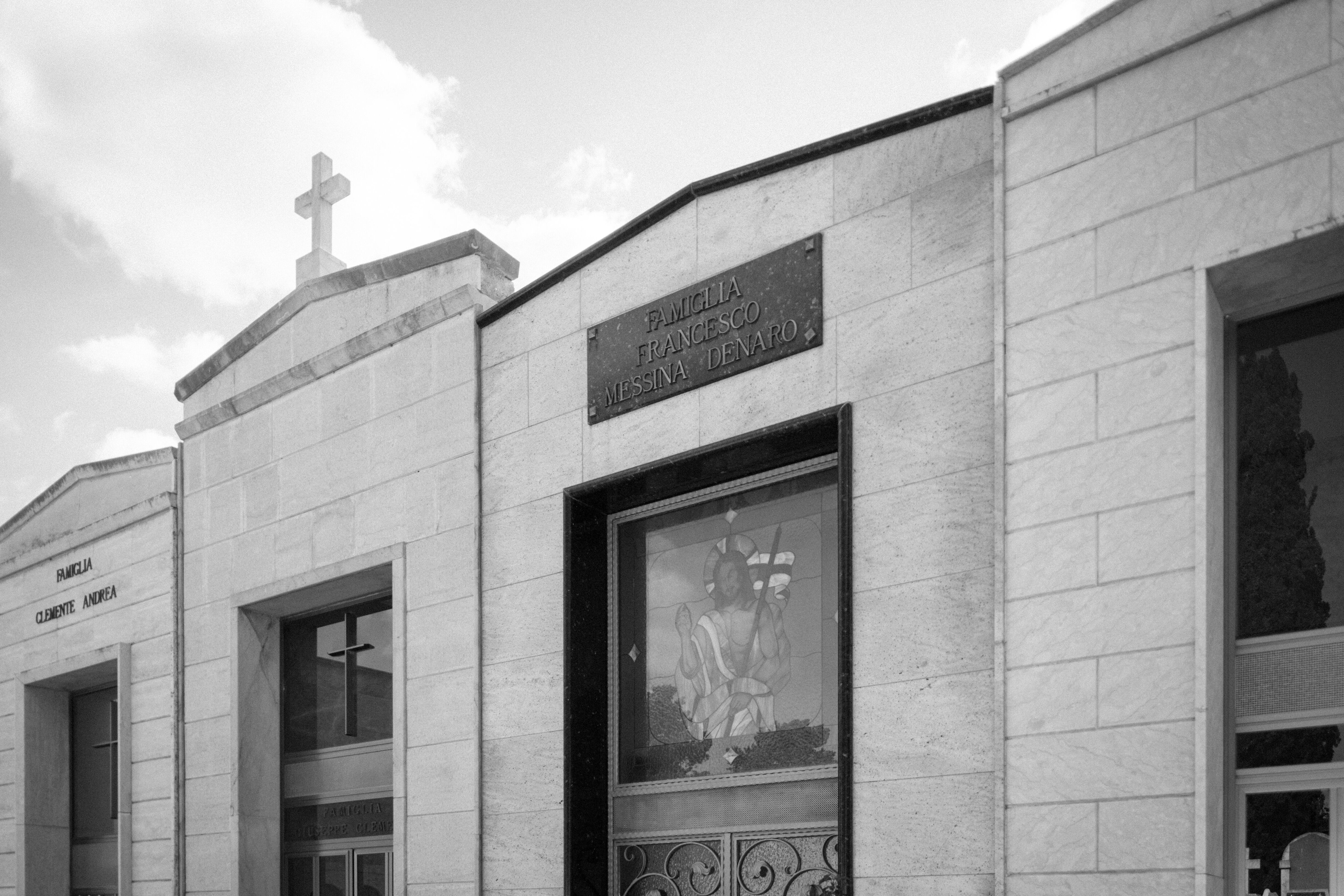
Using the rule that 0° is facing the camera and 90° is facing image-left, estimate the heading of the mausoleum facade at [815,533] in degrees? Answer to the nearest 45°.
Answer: approximately 45°
